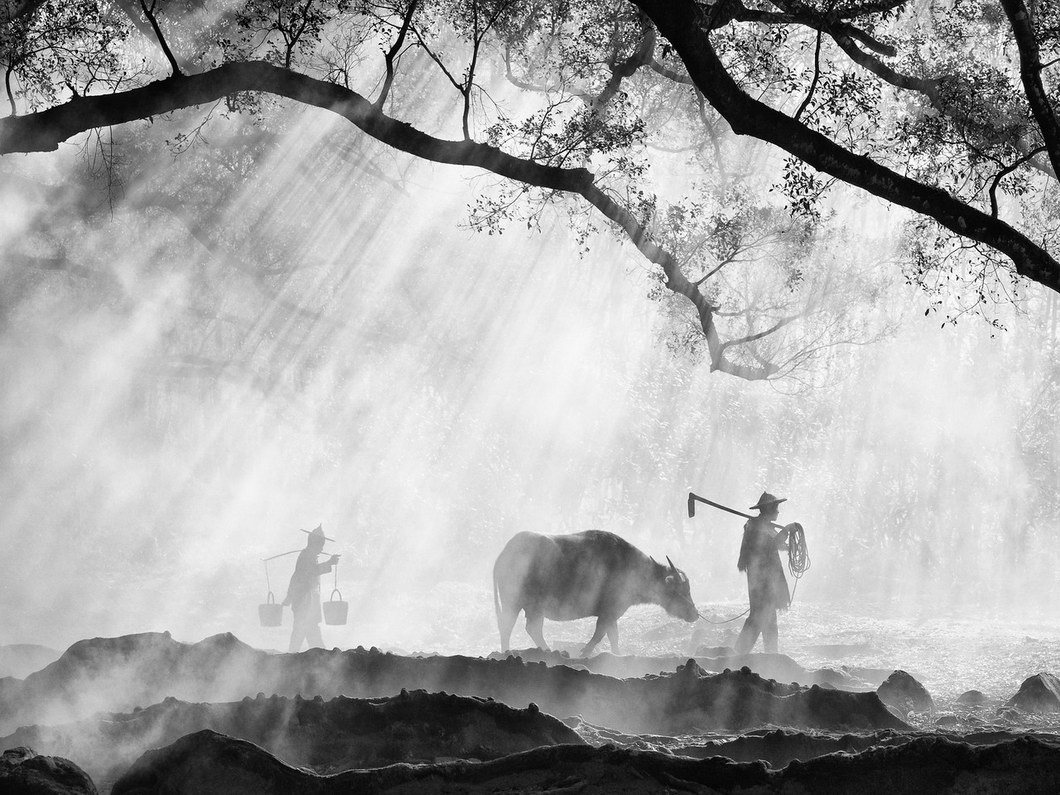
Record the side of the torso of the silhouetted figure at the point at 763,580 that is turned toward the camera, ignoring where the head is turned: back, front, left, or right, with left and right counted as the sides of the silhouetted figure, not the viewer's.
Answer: right

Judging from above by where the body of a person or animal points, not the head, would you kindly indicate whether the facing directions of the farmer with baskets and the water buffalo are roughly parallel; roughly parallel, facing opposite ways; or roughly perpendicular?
roughly parallel

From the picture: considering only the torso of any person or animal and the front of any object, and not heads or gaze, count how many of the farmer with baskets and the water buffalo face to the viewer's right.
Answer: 2

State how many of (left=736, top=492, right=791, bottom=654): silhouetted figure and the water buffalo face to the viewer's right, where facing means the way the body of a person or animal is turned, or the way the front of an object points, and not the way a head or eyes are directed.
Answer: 2

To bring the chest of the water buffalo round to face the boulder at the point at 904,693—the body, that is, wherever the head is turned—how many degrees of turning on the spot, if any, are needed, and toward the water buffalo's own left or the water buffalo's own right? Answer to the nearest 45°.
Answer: approximately 45° to the water buffalo's own right

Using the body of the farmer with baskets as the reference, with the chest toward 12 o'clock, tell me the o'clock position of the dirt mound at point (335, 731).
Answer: The dirt mound is roughly at 3 o'clock from the farmer with baskets.

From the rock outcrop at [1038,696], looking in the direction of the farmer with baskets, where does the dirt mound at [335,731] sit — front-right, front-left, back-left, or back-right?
front-left

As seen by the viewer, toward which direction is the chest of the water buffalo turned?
to the viewer's right

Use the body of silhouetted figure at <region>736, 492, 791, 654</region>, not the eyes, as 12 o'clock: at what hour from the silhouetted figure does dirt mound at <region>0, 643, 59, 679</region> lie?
The dirt mound is roughly at 5 o'clock from the silhouetted figure.

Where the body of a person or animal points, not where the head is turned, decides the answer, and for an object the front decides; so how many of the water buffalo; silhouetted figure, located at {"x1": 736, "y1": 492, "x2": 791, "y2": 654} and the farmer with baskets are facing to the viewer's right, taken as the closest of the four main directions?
3

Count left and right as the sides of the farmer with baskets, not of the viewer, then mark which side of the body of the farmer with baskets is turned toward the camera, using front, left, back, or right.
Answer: right

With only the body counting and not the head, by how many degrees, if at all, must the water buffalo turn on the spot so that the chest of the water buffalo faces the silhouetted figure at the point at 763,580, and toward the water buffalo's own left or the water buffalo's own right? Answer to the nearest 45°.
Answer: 0° — it already faces them

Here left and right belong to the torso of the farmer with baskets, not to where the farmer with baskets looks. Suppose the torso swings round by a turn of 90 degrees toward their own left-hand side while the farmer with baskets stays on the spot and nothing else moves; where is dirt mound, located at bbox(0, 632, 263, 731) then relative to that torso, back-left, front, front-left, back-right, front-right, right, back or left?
back

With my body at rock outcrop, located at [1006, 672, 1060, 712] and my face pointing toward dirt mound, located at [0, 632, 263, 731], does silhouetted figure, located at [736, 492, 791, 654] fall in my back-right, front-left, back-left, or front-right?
front-right

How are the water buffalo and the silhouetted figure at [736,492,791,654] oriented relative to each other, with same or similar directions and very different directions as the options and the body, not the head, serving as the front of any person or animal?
same or similar directions
